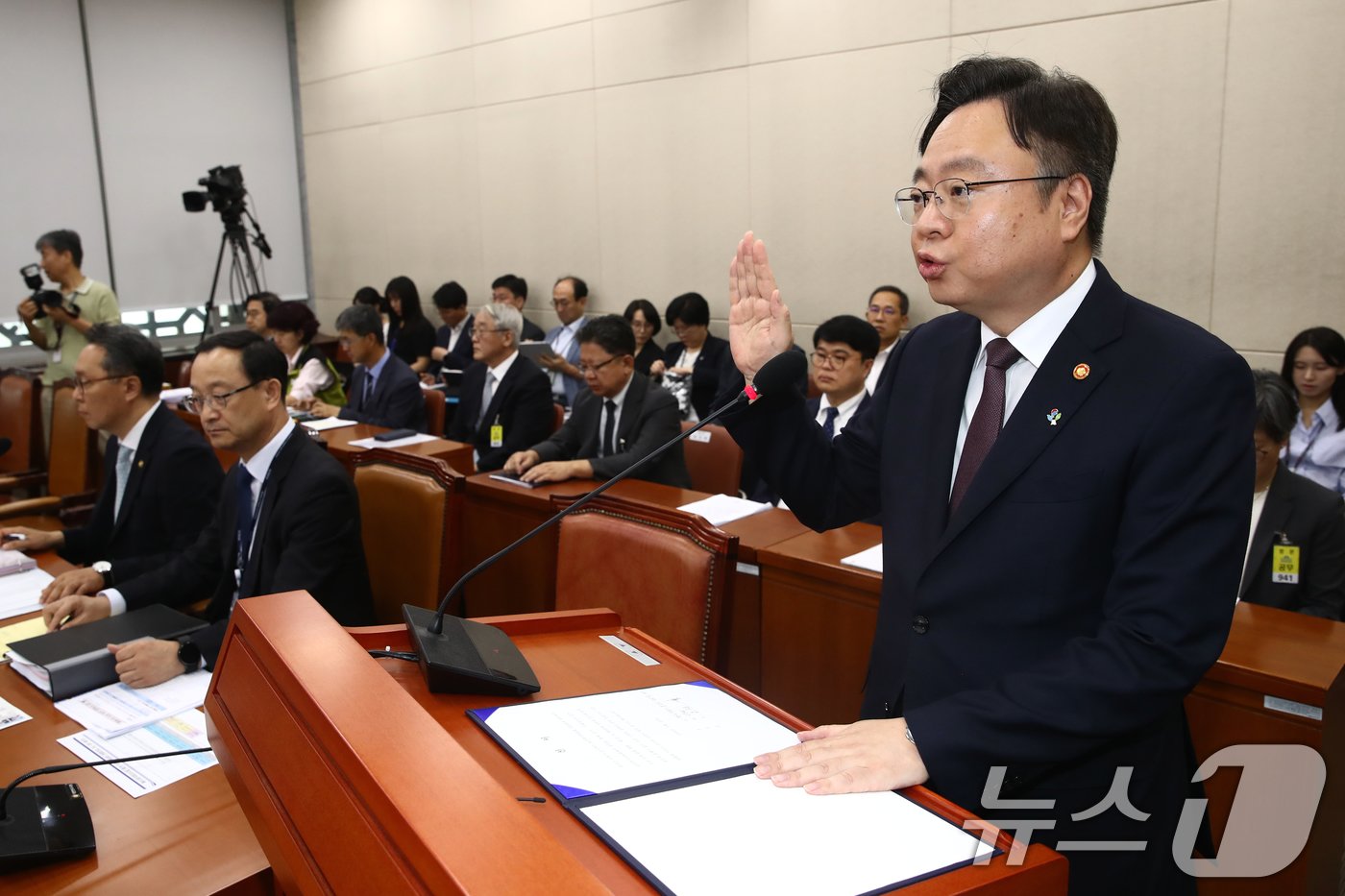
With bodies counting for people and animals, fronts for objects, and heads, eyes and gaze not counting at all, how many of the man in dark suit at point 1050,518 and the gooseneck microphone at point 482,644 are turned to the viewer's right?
1

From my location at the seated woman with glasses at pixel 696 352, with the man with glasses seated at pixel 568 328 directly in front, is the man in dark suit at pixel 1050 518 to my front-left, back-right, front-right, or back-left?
back-left

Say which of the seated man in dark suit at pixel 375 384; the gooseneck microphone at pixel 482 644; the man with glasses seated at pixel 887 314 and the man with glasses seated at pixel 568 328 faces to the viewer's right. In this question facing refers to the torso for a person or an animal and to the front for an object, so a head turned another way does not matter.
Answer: the gooseneck microphone

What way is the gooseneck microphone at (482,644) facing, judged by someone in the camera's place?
facing to the right of the viewer

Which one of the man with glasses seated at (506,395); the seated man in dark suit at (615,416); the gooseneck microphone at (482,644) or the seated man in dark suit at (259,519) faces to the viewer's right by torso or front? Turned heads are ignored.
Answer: the gooseneck microphone

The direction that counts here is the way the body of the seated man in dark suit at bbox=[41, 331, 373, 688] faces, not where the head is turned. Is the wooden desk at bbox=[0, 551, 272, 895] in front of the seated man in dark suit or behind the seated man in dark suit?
in front

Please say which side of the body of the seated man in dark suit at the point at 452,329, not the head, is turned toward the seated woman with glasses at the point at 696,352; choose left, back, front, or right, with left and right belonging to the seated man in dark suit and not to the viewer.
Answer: left

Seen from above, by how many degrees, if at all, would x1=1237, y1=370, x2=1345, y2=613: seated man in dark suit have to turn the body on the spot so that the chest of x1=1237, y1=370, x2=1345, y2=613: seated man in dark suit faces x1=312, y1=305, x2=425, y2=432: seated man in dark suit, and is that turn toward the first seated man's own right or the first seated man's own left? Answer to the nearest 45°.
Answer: approximately 45° to the first seated man's own right

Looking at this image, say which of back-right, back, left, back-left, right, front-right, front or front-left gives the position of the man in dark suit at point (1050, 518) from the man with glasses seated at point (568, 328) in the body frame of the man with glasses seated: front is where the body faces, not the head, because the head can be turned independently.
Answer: front-left

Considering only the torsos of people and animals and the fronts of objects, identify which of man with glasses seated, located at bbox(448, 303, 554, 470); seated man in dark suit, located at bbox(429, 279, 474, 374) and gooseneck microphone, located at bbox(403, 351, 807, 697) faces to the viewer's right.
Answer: the gooseneck microphone

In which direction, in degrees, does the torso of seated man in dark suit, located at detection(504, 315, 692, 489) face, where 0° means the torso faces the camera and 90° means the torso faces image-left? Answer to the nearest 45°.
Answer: approximately 45°
